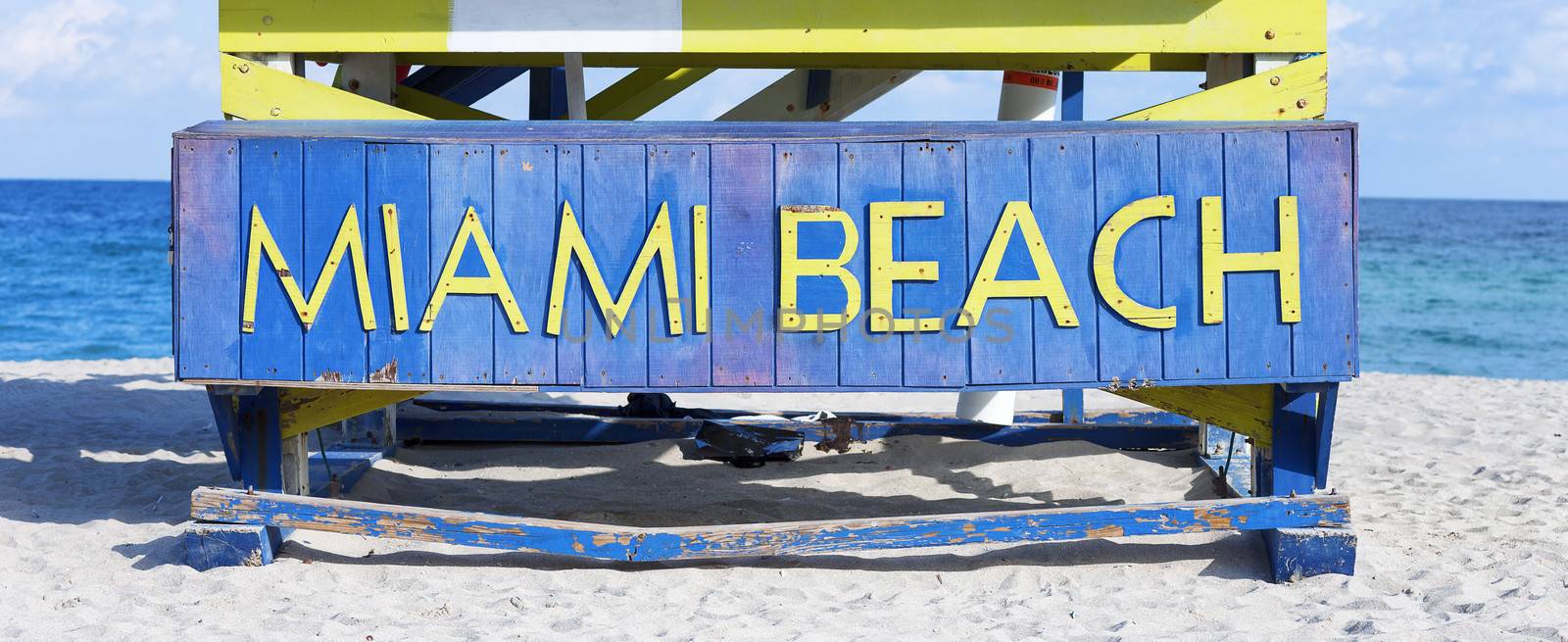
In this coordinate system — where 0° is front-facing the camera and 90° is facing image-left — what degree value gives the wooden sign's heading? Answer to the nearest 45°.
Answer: approximately 0°
